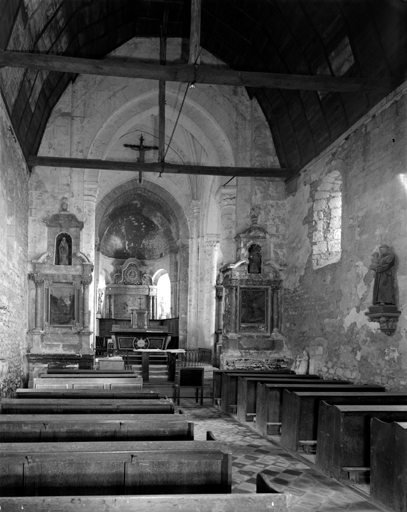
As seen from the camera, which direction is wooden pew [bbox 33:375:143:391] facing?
away from the camera

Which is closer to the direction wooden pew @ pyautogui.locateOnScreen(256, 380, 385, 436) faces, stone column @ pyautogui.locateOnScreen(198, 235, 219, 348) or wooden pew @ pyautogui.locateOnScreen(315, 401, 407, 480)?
the stone column

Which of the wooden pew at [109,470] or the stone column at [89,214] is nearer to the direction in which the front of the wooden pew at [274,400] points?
the stone column

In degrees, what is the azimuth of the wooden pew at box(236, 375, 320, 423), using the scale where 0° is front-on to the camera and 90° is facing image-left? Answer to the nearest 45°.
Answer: approximately 180°

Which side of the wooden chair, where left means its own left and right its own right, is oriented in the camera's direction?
back

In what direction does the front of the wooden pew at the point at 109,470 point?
away from the camera

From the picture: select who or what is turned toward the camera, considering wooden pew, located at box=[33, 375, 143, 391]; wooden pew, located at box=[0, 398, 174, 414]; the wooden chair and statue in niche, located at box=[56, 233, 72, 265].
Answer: the statue in niche

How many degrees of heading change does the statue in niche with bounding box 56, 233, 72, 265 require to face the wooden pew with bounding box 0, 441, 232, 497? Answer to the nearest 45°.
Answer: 0° — it already faces it

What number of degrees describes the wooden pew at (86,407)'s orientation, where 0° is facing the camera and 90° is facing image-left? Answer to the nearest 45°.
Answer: approximately 180°

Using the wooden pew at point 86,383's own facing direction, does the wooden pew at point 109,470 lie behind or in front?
behind

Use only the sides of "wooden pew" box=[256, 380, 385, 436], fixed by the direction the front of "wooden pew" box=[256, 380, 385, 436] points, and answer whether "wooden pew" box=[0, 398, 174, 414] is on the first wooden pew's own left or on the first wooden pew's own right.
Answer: on the first wooden pew's own left
